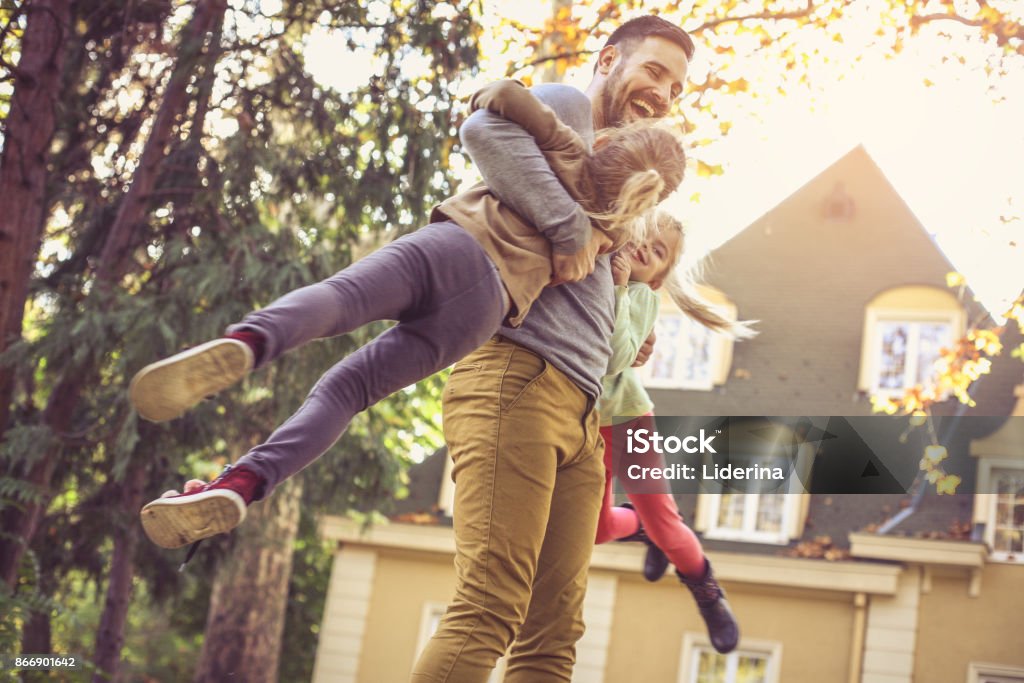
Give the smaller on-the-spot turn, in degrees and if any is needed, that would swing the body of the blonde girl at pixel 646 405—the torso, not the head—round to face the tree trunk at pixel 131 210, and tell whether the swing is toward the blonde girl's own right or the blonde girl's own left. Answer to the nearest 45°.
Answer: approximately 45° to the blonde girl's own right
